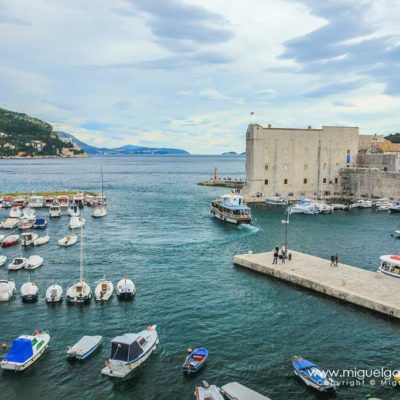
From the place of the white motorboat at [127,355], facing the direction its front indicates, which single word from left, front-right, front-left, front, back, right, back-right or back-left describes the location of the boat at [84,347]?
left

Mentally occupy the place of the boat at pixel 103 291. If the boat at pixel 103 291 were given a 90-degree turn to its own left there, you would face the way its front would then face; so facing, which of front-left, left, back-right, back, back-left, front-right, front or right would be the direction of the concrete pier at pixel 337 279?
back

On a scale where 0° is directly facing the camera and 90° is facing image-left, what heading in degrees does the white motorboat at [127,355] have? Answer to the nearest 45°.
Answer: approximately 225°

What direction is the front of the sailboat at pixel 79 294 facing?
away from the camera

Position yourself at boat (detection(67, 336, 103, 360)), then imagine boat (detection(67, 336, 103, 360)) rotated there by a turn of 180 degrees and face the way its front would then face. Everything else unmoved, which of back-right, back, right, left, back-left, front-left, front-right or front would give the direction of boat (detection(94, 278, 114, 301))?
back-right

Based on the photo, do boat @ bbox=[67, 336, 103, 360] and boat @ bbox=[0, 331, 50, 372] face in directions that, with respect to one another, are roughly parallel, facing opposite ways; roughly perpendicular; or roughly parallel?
roughly parallel

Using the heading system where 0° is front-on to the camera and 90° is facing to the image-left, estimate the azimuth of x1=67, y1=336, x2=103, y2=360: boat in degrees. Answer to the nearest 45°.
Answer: approximately 225°

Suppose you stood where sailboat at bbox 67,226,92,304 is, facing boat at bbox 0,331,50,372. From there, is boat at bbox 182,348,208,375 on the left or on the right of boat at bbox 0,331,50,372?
left

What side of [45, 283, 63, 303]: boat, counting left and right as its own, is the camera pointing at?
back

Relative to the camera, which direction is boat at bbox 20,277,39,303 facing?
away from the camera
